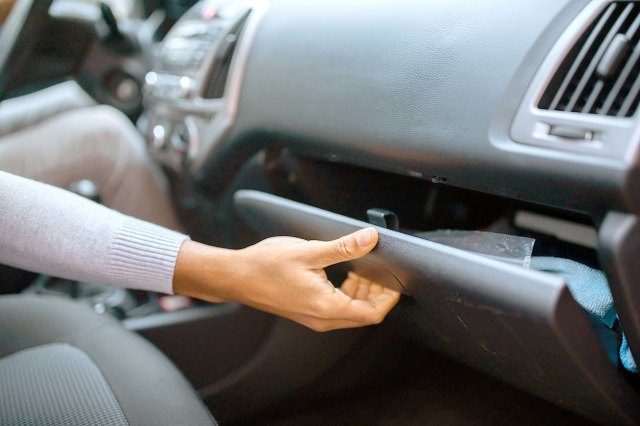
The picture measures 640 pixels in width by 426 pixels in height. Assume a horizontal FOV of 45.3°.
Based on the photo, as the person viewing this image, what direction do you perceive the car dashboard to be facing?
facing the viewer and to the left of the viewer
